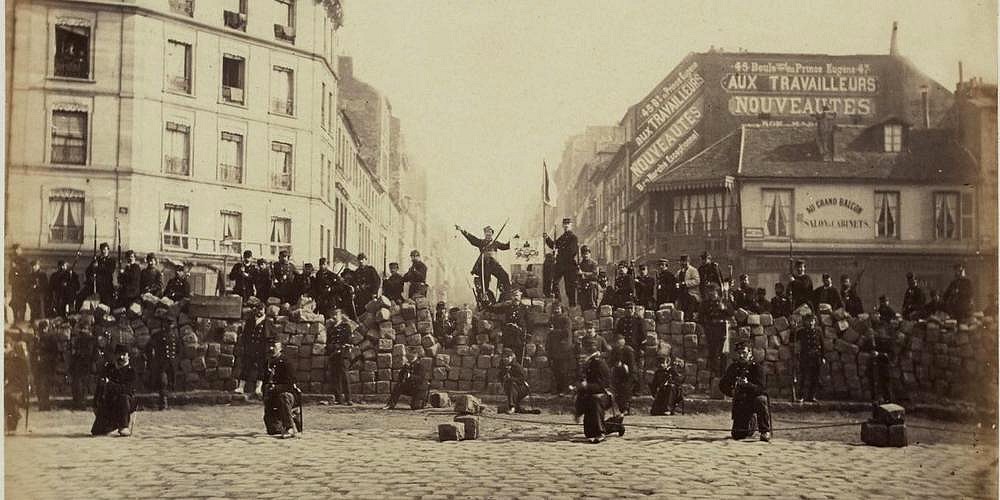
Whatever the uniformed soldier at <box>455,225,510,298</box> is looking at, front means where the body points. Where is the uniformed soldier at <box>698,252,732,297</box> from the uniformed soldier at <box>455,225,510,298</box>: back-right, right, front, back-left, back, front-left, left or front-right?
left

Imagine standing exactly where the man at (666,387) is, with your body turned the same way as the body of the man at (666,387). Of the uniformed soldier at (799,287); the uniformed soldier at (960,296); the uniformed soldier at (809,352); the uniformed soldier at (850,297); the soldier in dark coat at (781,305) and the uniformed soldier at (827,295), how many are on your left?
6

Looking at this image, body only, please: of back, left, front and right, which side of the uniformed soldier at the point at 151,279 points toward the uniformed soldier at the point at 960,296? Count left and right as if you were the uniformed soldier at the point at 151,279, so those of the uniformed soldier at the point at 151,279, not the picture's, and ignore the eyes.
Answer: left

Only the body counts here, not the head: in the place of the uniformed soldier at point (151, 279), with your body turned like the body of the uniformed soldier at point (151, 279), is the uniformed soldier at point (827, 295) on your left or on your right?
on your left

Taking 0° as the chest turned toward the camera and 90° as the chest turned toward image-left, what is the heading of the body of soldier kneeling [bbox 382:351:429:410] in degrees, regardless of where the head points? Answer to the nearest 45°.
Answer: approximately 45°

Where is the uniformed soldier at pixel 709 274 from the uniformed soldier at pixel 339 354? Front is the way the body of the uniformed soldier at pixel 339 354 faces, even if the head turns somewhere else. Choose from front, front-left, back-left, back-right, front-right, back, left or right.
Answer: left

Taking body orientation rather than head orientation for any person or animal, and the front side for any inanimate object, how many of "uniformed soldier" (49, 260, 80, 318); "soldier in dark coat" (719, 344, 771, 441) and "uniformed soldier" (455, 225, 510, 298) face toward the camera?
3

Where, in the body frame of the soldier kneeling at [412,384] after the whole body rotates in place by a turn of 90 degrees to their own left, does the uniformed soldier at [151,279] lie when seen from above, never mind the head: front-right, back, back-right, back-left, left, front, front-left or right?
back-right

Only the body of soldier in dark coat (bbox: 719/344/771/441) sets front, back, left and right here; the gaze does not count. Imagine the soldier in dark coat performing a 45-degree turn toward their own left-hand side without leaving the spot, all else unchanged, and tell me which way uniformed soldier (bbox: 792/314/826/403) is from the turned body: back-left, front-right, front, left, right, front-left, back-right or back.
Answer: left

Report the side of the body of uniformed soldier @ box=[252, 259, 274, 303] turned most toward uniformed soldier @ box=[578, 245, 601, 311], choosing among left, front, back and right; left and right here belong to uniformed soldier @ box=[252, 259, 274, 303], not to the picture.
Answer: left
